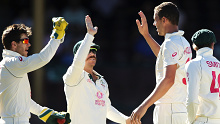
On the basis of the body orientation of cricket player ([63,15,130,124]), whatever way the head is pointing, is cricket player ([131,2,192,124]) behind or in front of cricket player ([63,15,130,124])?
in front

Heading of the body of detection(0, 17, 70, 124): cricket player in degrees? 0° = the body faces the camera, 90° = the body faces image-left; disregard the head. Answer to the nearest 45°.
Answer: approximately 270°

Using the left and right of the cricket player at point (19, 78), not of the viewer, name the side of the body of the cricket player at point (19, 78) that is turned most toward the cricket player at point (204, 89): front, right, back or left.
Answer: front

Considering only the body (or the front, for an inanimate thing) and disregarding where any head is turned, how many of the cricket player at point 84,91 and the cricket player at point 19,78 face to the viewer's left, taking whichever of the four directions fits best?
0

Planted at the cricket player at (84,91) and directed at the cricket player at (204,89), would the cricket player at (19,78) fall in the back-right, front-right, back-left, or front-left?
back-right

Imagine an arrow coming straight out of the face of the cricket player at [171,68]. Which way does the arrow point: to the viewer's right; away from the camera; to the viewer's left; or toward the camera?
to the viewer's left

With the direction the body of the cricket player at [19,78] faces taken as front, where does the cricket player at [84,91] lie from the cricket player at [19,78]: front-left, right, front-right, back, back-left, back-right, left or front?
front

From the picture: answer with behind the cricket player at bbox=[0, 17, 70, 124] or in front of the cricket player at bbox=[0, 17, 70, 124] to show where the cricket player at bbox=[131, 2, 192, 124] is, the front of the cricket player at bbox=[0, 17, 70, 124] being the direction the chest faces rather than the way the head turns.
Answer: in front
